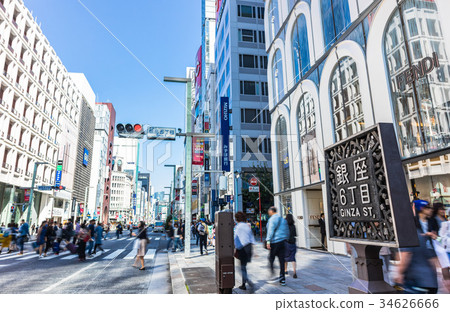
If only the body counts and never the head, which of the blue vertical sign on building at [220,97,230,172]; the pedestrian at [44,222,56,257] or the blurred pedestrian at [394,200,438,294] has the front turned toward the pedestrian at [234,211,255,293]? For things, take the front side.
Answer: the blue vertical sign on building

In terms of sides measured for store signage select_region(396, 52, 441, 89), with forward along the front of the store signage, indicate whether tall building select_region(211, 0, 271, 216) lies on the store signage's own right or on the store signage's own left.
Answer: on the store signage's own right

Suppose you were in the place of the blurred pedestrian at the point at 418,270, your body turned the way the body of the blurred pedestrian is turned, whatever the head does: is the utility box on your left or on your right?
on your right

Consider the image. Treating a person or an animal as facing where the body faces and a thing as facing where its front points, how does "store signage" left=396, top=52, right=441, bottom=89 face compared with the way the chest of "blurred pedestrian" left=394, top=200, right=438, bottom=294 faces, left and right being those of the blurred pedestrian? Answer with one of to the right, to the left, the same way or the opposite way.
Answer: to the right

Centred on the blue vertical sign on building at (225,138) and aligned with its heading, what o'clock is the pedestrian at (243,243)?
The pedestrian is roughly at 12 o'clock from the blue vertical sign on building.

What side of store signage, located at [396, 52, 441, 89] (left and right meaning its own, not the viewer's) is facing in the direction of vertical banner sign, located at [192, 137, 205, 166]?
right

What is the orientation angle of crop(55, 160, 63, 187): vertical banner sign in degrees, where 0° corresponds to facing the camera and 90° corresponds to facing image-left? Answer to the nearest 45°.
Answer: approximately 0°

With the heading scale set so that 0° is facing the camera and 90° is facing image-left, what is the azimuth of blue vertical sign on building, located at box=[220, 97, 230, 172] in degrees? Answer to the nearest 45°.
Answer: approximately 0°
